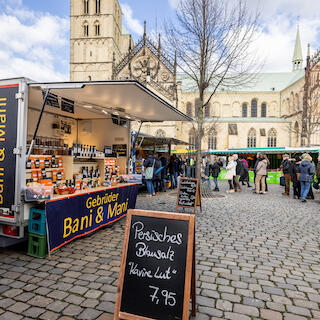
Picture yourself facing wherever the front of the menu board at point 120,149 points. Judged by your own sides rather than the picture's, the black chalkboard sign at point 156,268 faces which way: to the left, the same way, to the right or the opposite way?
the same way

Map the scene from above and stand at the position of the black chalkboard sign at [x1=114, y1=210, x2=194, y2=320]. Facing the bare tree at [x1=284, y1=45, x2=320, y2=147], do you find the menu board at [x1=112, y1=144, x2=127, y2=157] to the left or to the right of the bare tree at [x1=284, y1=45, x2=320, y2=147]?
left

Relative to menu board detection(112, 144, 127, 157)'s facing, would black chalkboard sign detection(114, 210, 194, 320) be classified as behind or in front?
in front

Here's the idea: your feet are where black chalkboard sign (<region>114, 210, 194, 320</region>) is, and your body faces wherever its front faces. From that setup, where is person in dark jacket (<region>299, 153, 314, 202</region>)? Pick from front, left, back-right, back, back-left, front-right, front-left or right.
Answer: back-left

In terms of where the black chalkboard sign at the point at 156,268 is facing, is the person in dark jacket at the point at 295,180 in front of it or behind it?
behind

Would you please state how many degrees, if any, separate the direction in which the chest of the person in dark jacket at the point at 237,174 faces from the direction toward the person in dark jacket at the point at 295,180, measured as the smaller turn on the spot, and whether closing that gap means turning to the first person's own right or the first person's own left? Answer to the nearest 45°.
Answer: approximately 135° to the first person's own left

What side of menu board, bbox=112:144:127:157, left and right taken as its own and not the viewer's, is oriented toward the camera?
front

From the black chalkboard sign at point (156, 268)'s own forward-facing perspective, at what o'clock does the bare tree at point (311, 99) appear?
The bare tree is roughly at 7 o'clock from the black chalkboard sign.

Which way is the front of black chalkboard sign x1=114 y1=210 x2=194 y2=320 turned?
toward the camera

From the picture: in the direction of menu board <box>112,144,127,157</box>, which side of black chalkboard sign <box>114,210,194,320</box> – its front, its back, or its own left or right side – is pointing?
back
